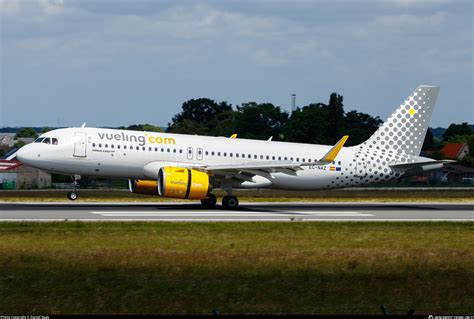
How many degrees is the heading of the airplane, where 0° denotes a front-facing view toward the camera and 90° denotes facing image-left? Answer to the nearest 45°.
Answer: approximately 90°
